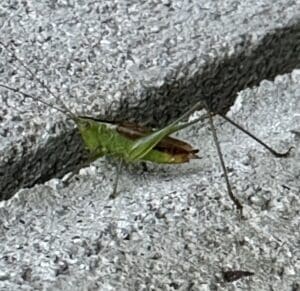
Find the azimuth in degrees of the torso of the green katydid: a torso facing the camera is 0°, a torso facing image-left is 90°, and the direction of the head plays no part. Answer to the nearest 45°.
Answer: approximately 90°
